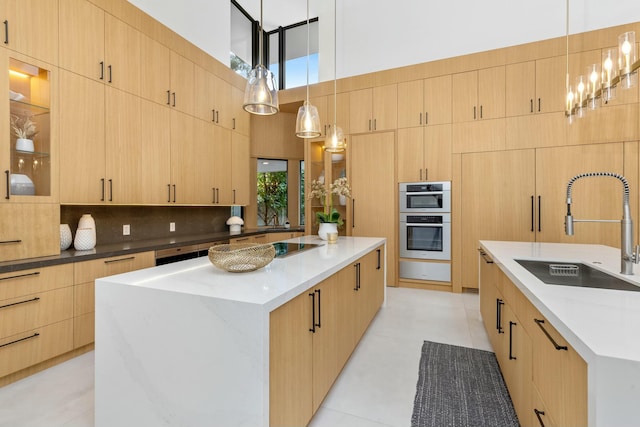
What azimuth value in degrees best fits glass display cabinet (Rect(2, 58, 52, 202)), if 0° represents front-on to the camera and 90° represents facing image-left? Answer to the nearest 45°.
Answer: approximately 315°

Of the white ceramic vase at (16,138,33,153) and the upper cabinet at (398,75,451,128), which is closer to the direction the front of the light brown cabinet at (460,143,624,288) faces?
the white ceramic vase

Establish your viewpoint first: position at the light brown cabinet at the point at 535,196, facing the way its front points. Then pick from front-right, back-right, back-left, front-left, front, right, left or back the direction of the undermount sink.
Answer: front

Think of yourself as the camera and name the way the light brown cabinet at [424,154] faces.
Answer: facing the viewer

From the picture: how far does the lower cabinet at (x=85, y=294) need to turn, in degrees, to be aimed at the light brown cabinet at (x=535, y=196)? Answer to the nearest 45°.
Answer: approximately 45° to its left

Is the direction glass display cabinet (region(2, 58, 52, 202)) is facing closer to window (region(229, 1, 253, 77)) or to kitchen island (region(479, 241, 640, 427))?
the kitchen island

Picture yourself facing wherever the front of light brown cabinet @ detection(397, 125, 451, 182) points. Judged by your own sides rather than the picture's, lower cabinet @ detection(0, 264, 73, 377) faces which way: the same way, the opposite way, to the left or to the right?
to the left

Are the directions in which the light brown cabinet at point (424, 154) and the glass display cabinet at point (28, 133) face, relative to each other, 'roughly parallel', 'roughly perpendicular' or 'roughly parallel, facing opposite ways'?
roughly perpendicular

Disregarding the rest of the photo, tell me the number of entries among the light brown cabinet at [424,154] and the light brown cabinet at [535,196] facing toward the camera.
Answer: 2

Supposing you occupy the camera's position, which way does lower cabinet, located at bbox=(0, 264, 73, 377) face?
facing the viewer and to the right of the viewer

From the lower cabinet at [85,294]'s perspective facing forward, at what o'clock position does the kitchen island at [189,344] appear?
The kitchen island is roughly at 11 o'clock from the lower cabinet.

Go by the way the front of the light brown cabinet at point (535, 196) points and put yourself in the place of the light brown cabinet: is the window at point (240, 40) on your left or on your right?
on your right

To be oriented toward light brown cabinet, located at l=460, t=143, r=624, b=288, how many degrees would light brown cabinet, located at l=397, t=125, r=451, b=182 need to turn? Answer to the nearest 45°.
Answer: approximately 90° to its left

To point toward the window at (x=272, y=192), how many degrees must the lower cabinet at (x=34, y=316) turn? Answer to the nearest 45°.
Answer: approximately 90° to its left
